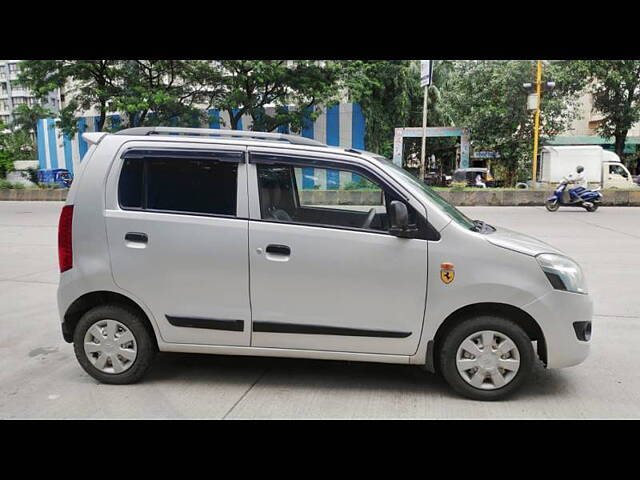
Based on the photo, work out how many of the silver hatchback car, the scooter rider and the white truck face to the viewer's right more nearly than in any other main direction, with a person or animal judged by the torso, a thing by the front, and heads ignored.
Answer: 2

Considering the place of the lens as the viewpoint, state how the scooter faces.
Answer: facing to the left of the viewer

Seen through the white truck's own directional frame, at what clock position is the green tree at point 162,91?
The green tree is roughly at 5 o'clock from the white truck.

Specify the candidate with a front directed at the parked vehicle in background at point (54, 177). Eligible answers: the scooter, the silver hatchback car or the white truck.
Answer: the scooter

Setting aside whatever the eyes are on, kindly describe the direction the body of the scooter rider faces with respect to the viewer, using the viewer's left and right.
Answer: facing to the left of the viewer

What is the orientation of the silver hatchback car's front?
to the viewer's right

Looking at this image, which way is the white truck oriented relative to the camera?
to the viewer's right

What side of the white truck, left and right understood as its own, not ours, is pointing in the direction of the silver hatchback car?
right
